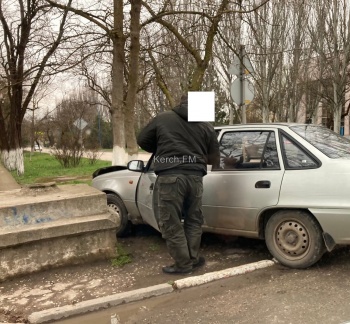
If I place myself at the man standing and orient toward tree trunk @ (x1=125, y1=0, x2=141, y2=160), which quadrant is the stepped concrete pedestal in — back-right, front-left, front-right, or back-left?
front-left

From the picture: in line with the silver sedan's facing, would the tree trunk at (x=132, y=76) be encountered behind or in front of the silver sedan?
in front

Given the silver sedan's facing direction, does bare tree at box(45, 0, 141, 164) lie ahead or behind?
ahead

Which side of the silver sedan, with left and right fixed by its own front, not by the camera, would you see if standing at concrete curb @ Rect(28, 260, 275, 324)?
left

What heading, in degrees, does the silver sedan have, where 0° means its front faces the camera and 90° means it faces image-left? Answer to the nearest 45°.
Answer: approximately 135°

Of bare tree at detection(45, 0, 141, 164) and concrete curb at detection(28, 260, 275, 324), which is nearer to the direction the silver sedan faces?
the bare tree

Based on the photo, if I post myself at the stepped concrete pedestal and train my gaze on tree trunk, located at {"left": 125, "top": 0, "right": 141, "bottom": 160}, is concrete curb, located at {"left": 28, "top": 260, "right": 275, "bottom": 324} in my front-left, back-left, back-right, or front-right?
back-right

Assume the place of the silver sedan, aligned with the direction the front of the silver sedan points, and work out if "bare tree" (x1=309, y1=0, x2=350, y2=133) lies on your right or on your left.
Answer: on your right

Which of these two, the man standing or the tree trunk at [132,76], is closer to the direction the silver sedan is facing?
the tree trunk

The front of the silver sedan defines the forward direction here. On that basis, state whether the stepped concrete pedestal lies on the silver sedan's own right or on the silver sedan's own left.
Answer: on the silver sedan's own left
